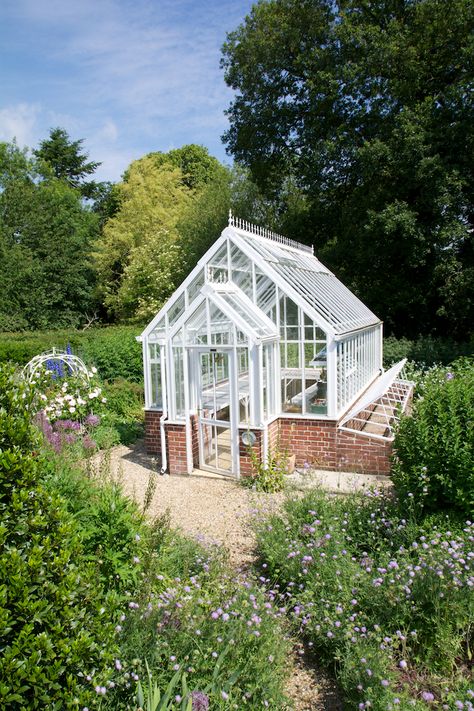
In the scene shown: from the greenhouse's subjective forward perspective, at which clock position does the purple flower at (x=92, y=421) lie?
The purple flower is roughly at 2 o'clock from the greenhouse.

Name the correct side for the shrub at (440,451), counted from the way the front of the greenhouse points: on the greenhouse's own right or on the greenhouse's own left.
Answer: on the greenhouse's own left

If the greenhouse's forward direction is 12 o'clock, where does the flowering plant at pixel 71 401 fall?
The flowering plant is roughly at 2 o'clock from the greenhouse.

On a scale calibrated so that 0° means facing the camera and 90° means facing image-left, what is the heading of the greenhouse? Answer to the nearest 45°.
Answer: approximately 45°

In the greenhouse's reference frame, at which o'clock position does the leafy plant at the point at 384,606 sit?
The leafy plant is roughly at 10 o'clock from the greenhouse.

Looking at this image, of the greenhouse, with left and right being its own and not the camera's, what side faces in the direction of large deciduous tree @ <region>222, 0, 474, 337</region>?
back

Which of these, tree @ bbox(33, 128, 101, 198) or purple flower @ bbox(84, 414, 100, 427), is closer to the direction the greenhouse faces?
the purple flower

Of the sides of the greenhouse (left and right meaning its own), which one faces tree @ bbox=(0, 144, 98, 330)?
right

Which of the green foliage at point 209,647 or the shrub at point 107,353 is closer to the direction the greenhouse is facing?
the green foliage

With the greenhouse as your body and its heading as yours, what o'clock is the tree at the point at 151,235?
The tree is roughly at 4 o'clock from the greenhouse.

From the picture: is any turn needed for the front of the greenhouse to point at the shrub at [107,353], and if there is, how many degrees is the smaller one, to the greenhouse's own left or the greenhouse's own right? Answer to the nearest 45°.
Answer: approximately 90° to the greenhouse's own right
